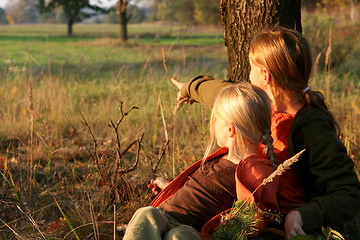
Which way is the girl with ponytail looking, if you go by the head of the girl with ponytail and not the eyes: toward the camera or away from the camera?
away from the camera

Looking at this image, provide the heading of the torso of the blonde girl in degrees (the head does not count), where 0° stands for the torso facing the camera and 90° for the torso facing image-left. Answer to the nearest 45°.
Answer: approximately 90°

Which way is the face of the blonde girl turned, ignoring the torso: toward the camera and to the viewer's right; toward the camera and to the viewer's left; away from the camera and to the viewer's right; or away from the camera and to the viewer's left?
away from the camera and to the viewer's left

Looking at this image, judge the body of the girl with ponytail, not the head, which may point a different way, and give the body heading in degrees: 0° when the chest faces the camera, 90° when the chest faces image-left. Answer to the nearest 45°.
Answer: approximately 90°
